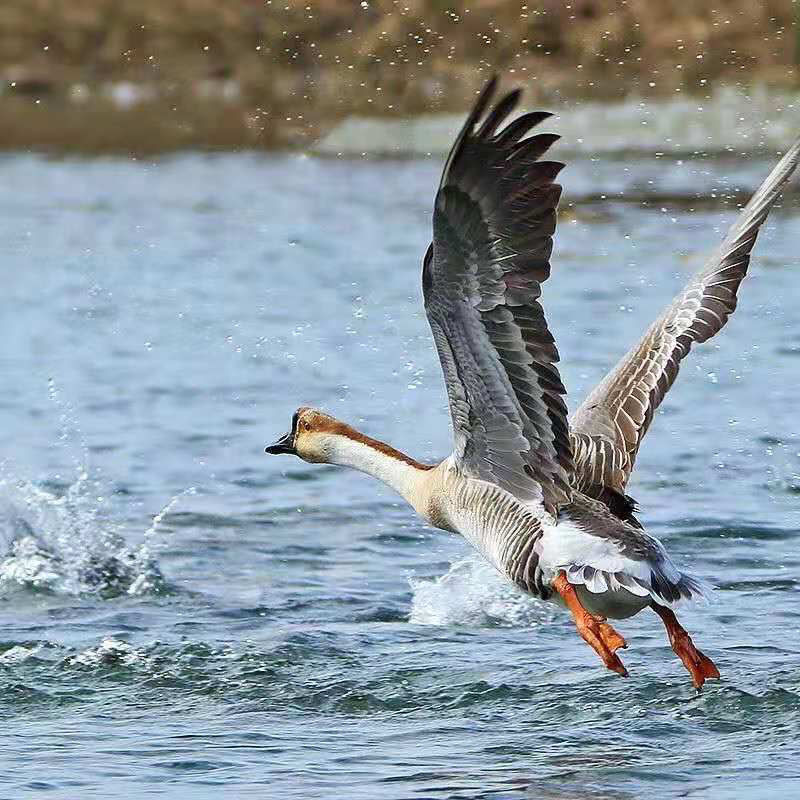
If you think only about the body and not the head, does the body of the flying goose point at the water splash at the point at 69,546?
yes

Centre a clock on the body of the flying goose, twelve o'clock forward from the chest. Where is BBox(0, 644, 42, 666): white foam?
The white foam is roughly at 11 o'clock from the flying goose.

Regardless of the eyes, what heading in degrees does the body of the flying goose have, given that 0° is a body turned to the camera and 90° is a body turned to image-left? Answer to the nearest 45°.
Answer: approximately 135°
